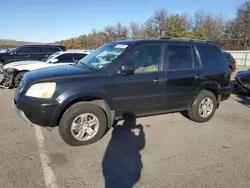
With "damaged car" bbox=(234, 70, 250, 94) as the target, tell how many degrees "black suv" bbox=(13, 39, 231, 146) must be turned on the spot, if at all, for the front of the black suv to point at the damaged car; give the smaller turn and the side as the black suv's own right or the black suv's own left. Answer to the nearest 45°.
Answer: approximately 180°

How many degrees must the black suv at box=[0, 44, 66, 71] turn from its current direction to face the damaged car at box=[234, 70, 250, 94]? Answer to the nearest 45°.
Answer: approximately 135° to its left

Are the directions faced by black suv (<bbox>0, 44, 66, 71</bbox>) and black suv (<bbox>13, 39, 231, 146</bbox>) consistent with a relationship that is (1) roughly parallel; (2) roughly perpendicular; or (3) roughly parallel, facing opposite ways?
roughly parallel

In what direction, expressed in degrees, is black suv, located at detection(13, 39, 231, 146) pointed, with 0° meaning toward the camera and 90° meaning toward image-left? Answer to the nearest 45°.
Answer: approximately 45°

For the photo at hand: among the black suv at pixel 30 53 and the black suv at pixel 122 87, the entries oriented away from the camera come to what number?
0

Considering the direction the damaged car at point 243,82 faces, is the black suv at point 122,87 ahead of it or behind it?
ahead

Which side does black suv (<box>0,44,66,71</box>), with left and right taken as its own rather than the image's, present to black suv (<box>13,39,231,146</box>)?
left

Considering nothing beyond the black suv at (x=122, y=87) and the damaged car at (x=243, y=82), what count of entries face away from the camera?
0

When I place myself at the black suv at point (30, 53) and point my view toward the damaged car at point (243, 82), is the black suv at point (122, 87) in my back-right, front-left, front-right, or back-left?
front-right

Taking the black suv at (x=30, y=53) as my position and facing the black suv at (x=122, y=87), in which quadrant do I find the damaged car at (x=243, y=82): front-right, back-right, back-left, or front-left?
front-left

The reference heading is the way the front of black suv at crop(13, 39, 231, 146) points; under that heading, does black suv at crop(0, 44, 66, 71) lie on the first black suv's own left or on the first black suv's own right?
on the first black suv's own right

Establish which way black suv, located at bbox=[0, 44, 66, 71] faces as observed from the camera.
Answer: facing to the left of the viewer

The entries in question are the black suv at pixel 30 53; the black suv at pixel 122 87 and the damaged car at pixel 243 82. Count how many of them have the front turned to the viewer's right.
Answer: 0
